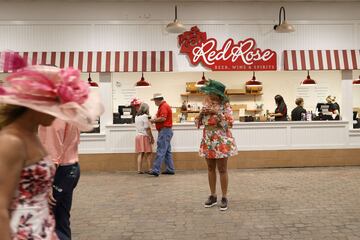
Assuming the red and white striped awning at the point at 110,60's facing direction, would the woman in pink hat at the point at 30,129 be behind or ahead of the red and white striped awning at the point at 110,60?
ahead

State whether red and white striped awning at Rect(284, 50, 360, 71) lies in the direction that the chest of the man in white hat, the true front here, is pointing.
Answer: no

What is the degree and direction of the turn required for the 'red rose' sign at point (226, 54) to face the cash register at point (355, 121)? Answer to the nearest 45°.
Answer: approximately 135° to its left

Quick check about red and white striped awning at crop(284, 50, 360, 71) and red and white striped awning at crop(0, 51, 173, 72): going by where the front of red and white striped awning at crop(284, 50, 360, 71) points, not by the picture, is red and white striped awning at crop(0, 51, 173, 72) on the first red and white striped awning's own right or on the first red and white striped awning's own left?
on the first red and white striped awning's own right

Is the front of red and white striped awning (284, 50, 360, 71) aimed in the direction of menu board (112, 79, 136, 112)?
no

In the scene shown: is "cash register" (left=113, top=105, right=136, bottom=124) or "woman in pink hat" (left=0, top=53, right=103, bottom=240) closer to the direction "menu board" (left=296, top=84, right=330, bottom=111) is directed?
the woman in pink hat

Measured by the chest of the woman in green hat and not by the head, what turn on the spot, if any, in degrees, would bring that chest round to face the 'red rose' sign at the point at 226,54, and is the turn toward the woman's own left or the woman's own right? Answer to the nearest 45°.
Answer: approximately 135° to the woman's own right

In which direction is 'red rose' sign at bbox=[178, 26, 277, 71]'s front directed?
toward the camera

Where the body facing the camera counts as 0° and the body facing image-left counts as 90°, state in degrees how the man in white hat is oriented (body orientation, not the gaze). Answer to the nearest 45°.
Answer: approximately 90°

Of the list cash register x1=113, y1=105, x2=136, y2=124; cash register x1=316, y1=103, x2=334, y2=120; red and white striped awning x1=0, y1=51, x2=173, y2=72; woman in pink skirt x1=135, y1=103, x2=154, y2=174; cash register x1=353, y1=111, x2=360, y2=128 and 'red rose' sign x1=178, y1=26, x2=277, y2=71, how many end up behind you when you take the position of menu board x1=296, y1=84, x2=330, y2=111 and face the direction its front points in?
0

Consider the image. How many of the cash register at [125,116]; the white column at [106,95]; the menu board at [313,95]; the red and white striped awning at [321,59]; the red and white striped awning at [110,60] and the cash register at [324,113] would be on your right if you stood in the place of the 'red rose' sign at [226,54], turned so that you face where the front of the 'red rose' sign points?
3

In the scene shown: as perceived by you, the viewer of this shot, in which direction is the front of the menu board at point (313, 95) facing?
facing the viewer

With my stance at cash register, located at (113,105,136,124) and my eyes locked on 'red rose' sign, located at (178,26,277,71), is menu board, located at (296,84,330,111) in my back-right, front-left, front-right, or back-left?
front-left

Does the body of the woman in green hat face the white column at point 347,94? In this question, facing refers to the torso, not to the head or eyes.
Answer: no

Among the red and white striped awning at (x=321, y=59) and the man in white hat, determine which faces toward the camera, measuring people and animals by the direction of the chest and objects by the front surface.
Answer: the red and white striped awning

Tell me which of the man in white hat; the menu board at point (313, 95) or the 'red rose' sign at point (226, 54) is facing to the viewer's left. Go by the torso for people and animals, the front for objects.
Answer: the man in white hat

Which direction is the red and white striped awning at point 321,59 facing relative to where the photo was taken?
toward the camera
